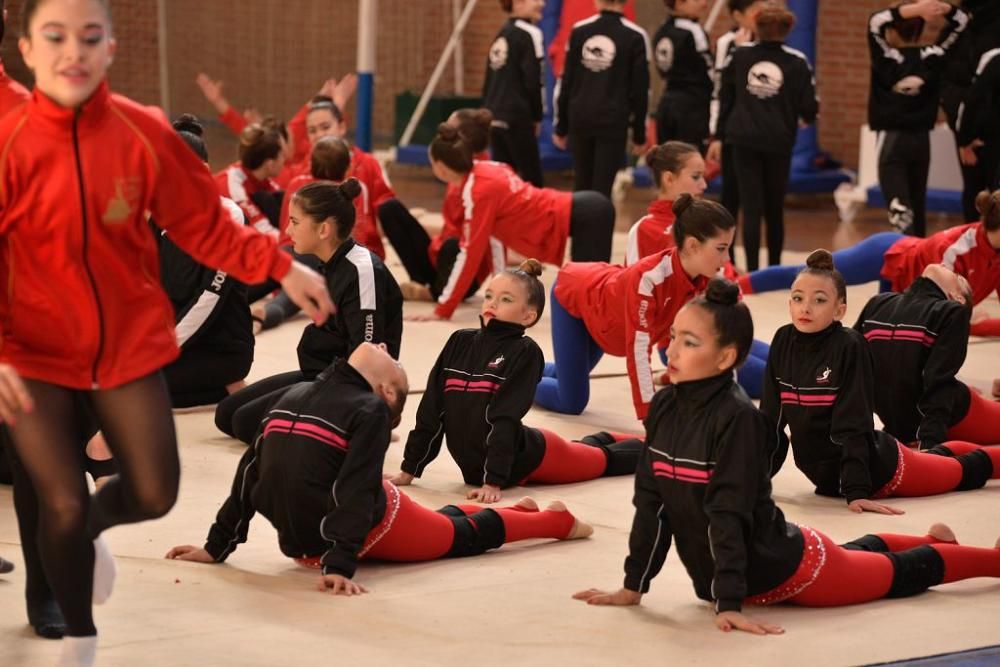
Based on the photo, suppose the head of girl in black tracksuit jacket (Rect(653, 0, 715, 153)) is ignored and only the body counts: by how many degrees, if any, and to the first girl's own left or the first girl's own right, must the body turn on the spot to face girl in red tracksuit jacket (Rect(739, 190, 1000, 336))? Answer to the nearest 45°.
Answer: approximately 135° to the first girl's own right

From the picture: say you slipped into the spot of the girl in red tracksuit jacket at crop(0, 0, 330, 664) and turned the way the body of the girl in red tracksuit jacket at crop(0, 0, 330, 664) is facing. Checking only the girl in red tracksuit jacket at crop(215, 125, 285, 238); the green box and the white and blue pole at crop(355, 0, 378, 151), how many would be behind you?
3

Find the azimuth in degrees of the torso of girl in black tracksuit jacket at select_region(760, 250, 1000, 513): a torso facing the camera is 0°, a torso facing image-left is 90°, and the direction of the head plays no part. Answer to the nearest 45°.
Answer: approximately 45°

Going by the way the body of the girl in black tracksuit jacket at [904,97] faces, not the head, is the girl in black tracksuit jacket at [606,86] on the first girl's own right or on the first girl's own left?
on the first girl's own left

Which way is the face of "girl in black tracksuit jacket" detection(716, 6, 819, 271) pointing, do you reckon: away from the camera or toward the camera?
away from the camera

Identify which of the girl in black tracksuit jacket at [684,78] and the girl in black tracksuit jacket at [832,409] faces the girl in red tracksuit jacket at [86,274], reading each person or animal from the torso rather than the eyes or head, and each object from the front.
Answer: the girl in black tracksuit jacket at [832,409]

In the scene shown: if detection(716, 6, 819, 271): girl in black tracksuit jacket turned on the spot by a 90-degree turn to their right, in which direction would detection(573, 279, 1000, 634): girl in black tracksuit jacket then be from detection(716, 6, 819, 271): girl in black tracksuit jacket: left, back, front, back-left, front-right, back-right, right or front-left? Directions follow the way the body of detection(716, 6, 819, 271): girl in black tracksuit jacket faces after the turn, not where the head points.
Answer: right

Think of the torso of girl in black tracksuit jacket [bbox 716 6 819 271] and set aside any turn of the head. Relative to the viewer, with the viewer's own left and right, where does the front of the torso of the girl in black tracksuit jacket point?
facing away from the viewer

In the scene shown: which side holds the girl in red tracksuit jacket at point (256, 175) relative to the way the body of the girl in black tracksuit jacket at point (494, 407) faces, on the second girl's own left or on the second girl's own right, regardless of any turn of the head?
on the second girl's own right

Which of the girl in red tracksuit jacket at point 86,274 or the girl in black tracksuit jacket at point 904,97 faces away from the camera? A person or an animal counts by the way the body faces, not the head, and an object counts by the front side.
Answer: the girl in black tracksuit jacket

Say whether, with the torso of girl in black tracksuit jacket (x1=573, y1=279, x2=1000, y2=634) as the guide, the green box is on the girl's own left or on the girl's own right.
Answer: on the girl's own right

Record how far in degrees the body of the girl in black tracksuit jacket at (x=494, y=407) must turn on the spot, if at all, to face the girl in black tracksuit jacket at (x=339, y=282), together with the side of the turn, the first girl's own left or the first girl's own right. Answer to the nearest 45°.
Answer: approximately 90° to the first girl's own right

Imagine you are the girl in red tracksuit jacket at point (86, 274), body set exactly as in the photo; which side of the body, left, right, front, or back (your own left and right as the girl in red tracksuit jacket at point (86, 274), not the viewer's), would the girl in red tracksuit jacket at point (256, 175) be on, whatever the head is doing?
back

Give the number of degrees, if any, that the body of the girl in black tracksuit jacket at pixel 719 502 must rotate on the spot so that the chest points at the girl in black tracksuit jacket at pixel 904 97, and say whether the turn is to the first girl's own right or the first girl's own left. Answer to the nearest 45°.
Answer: approximately 135° to the first girl's own right
